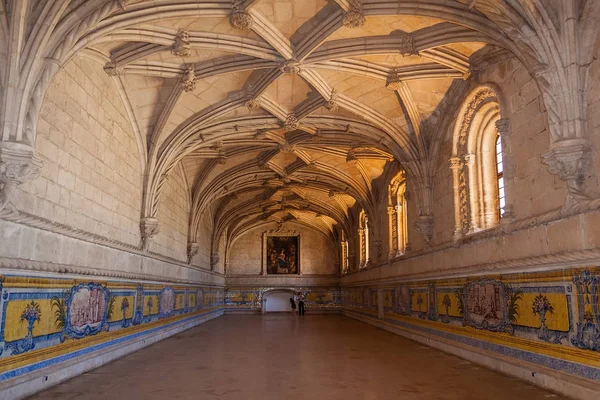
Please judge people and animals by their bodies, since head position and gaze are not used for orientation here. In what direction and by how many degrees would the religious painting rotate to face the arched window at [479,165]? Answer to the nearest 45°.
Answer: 0° — it already faces it

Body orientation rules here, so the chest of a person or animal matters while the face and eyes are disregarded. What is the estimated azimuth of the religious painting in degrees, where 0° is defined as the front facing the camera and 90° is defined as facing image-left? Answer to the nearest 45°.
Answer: approximately 0°
